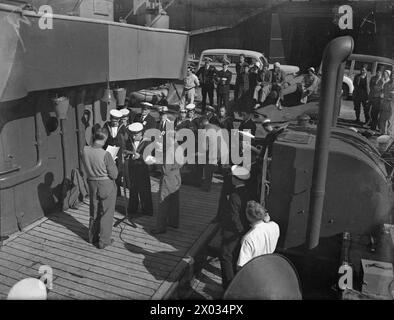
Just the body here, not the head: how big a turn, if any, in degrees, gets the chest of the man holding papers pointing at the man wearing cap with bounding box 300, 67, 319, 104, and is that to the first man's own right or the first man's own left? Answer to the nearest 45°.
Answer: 0° — they already face them

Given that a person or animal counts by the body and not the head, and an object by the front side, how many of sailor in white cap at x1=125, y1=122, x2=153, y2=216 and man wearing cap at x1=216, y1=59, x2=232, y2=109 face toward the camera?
2

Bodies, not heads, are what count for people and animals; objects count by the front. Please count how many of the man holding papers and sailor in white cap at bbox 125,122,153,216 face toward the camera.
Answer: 1

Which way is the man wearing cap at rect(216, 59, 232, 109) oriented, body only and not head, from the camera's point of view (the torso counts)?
toward the camera

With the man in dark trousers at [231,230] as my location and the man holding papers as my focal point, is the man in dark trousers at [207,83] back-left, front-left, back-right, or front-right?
front-right

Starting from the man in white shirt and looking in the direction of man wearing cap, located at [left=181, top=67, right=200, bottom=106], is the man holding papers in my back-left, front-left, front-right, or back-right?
front-left

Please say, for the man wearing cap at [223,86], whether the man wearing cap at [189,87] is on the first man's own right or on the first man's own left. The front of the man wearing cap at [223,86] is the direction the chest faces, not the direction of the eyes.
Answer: on the first man's own right

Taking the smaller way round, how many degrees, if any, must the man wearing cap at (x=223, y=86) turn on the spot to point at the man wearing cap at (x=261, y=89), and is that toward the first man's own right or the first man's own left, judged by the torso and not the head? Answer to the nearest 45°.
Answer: approximately 90° to the first man's own left

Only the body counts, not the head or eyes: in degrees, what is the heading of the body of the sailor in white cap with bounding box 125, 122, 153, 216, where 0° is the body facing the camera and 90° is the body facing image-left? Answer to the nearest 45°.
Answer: approximately 0°
